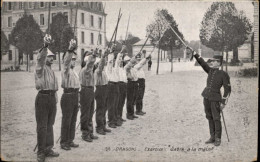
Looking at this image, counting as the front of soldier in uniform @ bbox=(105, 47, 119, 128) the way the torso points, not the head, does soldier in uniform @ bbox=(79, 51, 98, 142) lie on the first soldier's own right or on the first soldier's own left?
on the first soldier's own right

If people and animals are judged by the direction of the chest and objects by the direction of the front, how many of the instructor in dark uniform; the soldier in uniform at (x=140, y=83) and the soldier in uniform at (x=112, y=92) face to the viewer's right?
2

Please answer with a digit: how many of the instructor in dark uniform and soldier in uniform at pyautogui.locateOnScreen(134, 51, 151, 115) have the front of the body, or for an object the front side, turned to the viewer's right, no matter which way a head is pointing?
1

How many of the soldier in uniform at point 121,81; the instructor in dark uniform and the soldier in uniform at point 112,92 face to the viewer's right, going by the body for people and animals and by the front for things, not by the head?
2

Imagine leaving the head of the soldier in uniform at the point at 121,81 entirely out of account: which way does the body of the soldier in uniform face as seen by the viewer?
to the viewer's right

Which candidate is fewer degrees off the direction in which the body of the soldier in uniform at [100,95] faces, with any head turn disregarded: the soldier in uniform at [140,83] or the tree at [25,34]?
the soldier in uniform

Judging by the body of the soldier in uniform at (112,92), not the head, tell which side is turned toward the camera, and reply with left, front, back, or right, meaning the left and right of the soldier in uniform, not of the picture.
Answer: right

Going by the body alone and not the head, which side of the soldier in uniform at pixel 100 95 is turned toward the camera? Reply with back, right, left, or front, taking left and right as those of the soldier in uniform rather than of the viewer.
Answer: right

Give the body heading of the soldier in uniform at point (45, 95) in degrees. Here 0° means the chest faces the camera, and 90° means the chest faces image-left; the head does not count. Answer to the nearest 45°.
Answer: approximately 315°

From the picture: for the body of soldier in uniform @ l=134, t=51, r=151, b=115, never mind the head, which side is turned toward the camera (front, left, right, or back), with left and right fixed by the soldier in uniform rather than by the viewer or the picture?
right
